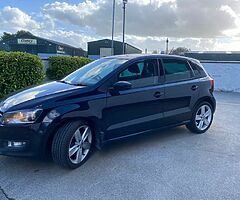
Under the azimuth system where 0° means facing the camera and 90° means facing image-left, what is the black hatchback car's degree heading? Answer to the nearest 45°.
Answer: approximately 45°
